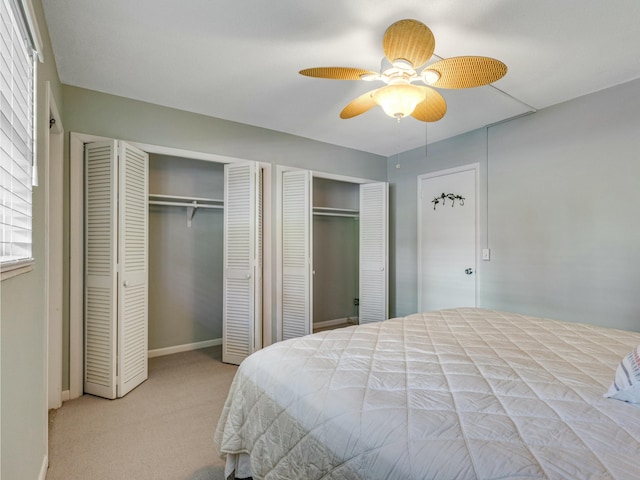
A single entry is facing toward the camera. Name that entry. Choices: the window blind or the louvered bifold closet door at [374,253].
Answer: the louvered bifold closet door

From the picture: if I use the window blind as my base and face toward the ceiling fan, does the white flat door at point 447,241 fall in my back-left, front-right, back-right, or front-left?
front-left

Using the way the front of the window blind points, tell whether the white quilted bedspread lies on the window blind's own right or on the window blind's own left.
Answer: on the window blind's own right

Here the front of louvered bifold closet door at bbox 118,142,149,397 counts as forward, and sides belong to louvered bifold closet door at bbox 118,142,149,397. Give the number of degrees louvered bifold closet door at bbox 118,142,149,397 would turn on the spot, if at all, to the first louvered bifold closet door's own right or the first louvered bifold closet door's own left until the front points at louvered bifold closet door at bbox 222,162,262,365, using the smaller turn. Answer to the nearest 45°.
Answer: approximately 45° to the first louvered bifold closet door's own left

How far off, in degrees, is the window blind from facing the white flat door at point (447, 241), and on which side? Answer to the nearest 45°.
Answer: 0° — it already faces it

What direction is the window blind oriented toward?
to the viewer's right

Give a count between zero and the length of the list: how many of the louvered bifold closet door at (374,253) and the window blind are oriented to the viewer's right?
1

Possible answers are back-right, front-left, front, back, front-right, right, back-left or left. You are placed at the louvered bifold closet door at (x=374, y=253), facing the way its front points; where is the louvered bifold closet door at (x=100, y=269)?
front-right

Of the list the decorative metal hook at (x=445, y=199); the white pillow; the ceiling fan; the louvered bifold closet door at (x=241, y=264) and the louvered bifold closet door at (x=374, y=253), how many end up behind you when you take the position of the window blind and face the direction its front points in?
0

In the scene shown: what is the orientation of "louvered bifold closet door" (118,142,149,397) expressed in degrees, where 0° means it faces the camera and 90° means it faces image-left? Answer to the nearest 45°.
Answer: approximately 315°

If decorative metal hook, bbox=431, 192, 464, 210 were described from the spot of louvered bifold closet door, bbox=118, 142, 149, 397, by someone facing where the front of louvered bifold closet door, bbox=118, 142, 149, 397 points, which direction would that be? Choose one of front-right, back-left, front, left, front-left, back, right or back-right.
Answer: front-left

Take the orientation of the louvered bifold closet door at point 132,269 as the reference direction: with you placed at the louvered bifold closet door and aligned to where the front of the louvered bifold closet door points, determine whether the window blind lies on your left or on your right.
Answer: on your right

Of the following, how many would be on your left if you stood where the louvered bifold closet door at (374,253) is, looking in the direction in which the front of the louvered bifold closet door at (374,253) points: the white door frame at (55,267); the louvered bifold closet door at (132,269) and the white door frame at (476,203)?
1

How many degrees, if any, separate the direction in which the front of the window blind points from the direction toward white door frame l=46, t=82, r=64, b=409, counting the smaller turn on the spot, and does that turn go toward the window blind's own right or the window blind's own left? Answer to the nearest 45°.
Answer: approximately 90° to the window blind's own left

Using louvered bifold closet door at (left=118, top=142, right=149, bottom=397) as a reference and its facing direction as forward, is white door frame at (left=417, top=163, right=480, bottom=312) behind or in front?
in front

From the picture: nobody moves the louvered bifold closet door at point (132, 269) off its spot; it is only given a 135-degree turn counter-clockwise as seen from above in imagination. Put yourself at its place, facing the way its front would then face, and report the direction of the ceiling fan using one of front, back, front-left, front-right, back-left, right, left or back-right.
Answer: back-right

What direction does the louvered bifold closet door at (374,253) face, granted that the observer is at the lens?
facing the viewer

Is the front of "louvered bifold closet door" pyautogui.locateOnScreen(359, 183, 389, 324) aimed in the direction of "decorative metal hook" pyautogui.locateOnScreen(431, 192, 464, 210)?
no

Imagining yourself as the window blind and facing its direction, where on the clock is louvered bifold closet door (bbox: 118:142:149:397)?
The louvered bifold closet door is roughly at 10 o'clock from the window blind.
